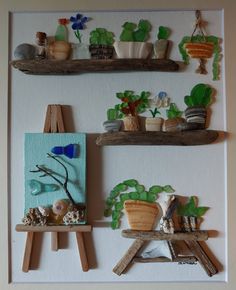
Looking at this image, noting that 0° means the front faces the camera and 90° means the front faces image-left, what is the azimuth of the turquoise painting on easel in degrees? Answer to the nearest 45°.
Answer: approximately 0°
